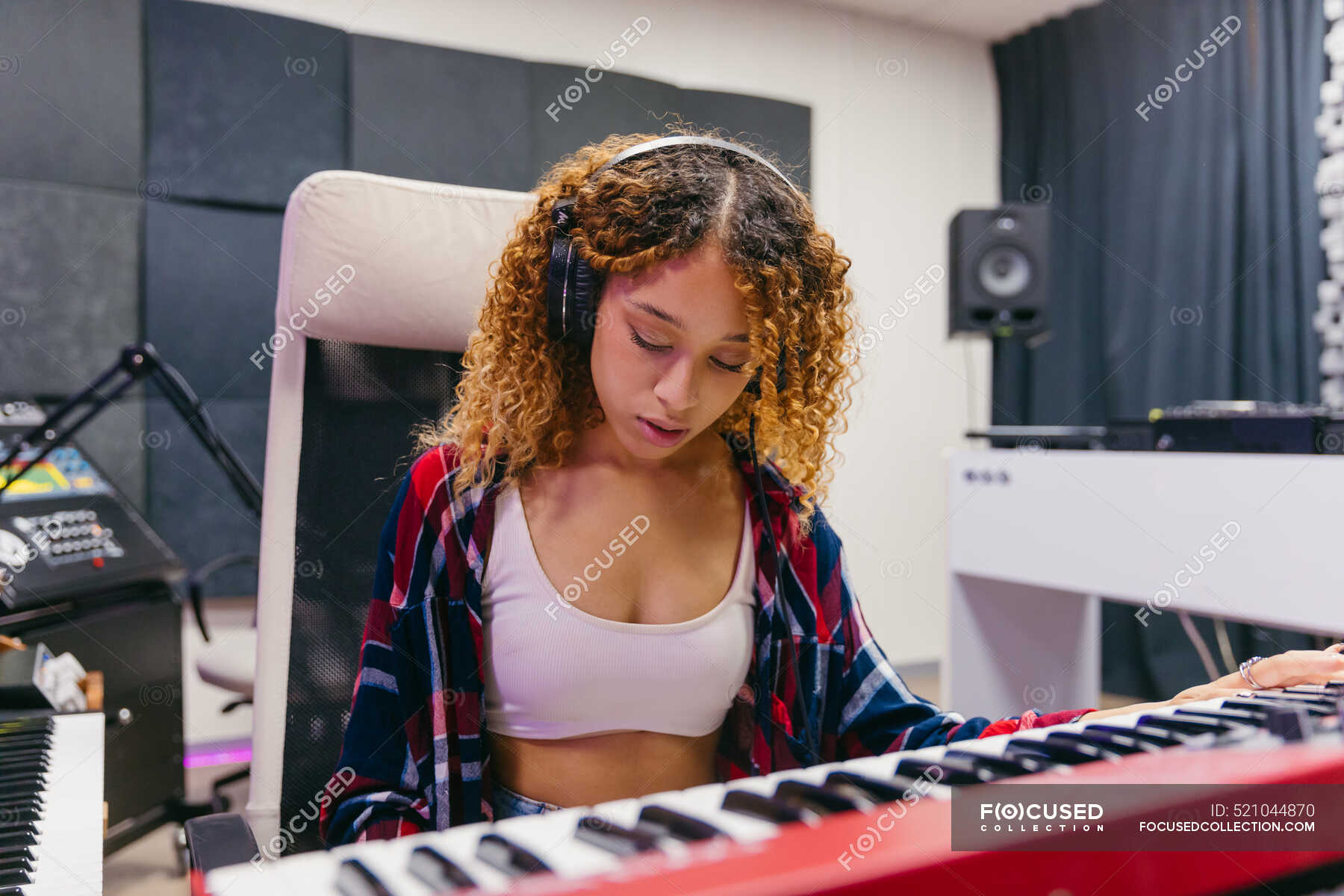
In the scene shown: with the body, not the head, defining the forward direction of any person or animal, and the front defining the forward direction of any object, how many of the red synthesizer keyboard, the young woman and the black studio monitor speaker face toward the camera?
2

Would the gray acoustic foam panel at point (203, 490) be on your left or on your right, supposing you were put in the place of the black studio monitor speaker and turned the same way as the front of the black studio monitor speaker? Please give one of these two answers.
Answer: on your right

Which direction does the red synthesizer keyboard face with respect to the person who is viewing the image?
facing away from the viewer and to the left of the viewer

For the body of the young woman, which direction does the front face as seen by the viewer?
toward the camera

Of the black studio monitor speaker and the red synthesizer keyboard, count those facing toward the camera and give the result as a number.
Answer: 1

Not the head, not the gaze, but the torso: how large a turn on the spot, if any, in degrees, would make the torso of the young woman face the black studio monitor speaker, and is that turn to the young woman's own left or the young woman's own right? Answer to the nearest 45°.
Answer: approximately 180°

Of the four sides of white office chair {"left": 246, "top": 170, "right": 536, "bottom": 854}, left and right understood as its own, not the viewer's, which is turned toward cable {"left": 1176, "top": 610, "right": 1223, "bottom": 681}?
left

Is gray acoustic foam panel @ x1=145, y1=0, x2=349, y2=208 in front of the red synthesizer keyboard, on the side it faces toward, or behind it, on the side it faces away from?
in front

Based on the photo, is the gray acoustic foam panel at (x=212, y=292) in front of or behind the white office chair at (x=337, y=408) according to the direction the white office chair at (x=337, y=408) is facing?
behind

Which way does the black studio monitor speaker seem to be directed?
toward the camera

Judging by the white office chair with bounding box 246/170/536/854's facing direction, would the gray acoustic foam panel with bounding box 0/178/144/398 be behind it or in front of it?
behind
